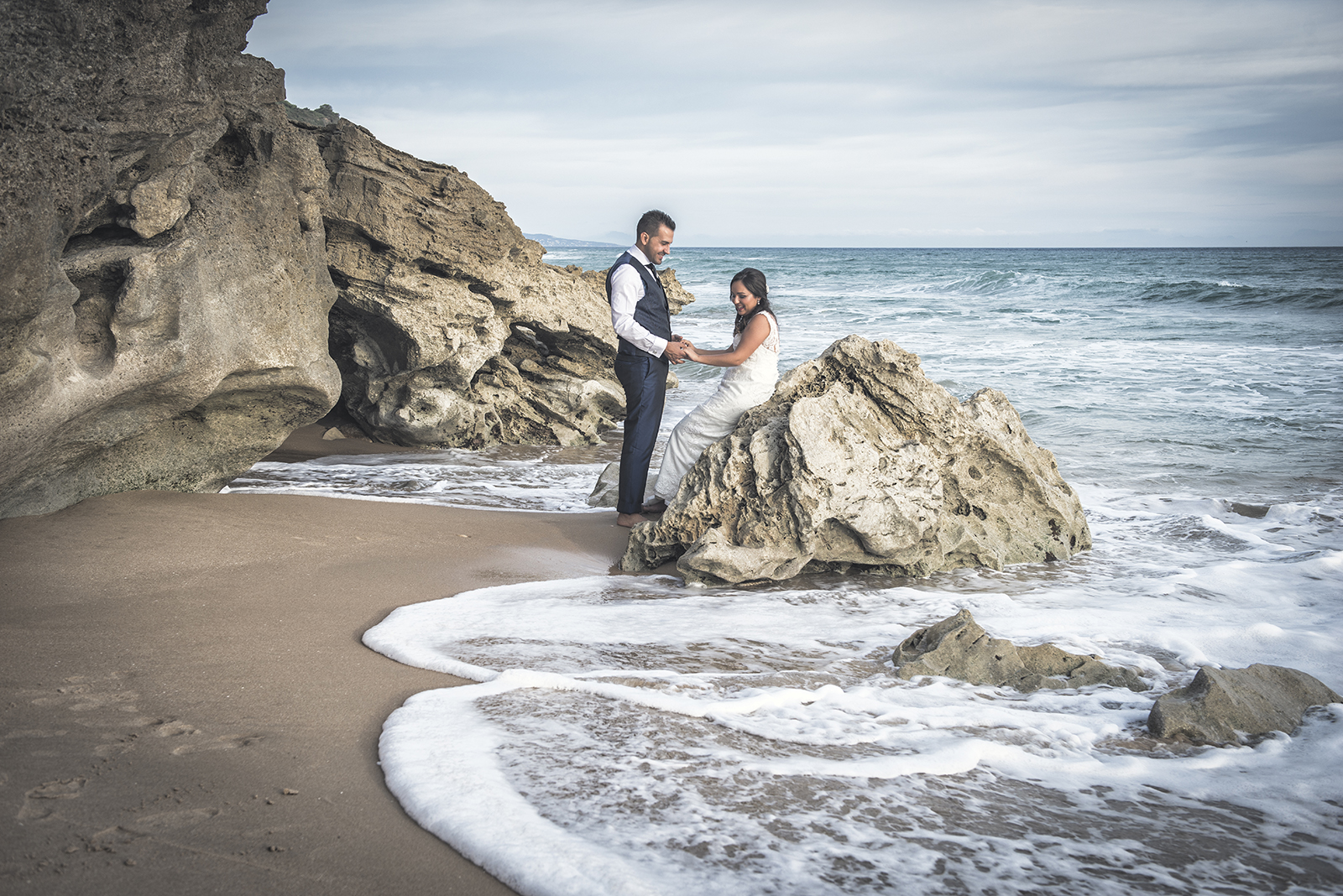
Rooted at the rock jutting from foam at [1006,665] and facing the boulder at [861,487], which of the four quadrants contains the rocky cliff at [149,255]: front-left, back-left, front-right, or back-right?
front-left

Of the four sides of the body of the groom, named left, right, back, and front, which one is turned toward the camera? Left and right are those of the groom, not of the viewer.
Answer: right

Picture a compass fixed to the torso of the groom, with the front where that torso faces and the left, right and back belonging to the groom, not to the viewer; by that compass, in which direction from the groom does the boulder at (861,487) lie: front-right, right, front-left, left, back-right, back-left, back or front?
front-right

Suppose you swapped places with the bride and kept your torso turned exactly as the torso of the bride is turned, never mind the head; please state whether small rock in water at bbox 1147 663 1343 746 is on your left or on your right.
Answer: on your left

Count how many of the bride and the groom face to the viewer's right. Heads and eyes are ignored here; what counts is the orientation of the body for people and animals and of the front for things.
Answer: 1

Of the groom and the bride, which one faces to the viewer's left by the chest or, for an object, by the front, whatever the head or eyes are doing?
the bride

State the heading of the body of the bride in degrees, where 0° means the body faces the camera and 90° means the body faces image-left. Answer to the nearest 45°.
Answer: approximately 90°

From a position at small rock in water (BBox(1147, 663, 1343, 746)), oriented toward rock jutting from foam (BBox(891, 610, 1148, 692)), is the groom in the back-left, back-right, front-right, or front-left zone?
front-right

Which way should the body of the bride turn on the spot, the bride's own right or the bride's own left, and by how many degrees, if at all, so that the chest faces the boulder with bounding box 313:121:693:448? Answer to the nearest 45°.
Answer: approximately 45° to the bride's own right

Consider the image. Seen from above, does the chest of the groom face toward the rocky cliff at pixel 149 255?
no

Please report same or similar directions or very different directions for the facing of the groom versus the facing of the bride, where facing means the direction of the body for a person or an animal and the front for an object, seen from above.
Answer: very different directions

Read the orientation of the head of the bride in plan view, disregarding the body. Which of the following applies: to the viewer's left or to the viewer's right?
to the viewer's left
